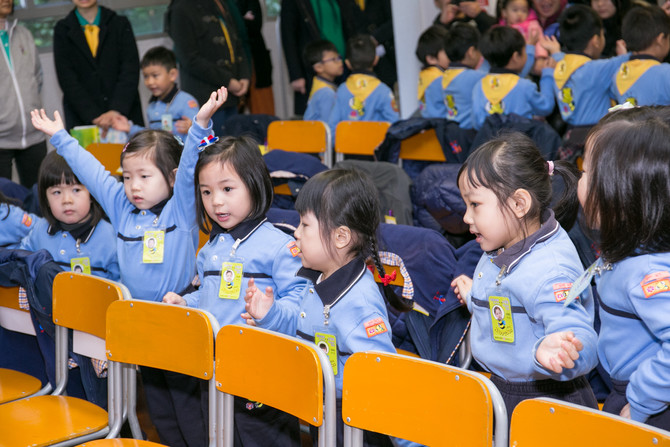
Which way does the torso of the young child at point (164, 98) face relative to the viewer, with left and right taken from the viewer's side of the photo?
facing the viewer and to the left of the viewer

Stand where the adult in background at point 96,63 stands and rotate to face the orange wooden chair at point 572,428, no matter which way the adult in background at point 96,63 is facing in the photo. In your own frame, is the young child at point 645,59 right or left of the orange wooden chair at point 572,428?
left

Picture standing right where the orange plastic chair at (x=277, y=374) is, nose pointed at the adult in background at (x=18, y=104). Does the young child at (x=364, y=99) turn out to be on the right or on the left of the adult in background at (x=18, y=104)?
right

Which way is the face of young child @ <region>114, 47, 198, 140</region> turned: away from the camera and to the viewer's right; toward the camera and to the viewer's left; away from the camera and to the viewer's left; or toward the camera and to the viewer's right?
toward the camera and to the viewer's left

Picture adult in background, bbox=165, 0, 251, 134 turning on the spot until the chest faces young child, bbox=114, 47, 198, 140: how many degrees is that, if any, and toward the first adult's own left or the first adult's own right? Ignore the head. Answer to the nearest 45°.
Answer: approximately 90° to the first adult's own right

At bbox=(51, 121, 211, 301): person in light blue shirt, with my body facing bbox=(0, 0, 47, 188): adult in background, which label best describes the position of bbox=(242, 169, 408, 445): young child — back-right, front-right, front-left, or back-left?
back-right

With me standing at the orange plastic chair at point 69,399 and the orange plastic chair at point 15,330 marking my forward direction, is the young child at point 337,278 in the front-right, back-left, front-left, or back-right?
back-right

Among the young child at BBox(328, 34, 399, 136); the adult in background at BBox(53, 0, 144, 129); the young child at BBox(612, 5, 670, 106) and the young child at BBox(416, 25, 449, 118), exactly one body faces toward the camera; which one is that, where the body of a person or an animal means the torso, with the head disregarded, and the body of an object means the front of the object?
the adult in background

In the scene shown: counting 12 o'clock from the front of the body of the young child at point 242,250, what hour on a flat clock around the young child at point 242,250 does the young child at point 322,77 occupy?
the young child at point 322,77 is roughly at 5 o'clock from the young child at point 242,250.

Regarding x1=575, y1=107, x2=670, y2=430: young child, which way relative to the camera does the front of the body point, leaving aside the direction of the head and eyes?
to the viewer's left

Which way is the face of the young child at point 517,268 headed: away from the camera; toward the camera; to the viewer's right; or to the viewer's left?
to the viewer's left

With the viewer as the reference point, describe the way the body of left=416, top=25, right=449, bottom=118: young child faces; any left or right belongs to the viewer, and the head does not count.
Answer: facing away from the viewer and to the right of the viewer

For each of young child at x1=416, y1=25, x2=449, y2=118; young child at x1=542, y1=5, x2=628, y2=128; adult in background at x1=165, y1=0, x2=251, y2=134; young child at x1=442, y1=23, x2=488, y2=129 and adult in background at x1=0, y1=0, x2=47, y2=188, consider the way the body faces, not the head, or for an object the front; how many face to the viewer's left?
0

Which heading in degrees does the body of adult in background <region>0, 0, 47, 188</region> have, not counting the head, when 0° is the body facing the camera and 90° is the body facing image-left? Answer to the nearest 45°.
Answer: approximately 0°

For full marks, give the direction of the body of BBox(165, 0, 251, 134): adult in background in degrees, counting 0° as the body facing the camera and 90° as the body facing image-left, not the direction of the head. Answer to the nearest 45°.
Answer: approximately 315°
